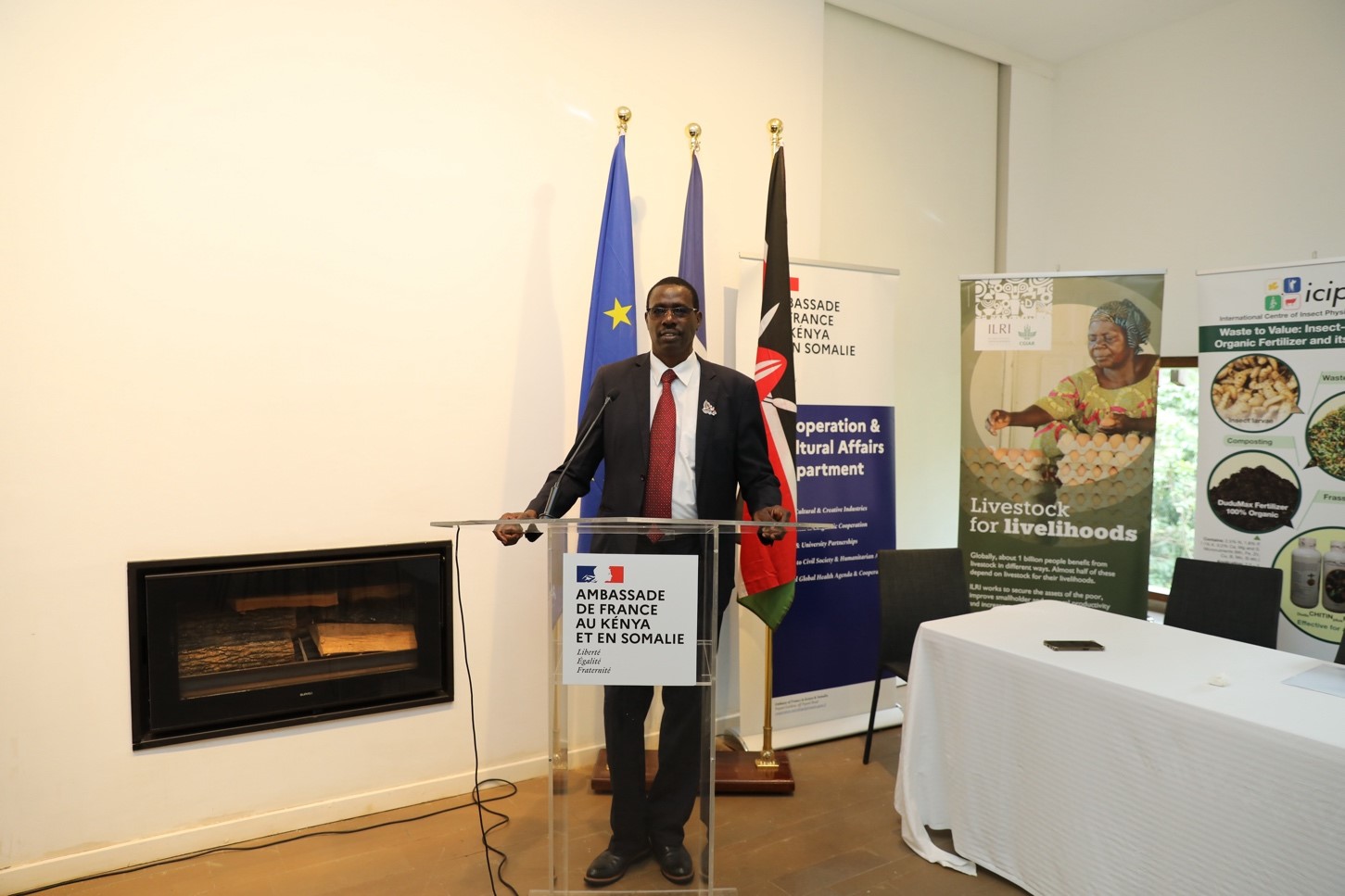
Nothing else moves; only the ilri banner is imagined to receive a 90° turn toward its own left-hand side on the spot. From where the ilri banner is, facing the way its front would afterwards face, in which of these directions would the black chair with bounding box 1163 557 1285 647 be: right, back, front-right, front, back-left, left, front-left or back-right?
front-right

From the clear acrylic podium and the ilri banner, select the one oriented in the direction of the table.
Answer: the ilri banner

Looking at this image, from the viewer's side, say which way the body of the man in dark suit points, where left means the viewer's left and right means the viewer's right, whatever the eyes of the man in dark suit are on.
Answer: facing the viewer

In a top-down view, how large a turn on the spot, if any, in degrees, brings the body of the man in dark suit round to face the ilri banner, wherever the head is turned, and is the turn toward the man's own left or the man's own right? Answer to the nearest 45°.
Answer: approximately 135° to the man's own left

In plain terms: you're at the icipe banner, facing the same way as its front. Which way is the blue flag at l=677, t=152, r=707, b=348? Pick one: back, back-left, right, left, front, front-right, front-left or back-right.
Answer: front-right

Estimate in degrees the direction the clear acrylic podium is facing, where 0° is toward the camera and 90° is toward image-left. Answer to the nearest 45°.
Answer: approximately 0°

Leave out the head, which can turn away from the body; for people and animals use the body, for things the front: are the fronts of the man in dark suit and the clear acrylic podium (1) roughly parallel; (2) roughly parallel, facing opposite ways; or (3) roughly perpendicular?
roughly parallel

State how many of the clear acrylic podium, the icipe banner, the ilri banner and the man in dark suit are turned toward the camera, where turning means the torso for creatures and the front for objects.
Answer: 4

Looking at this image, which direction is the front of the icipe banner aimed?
toward the camera
